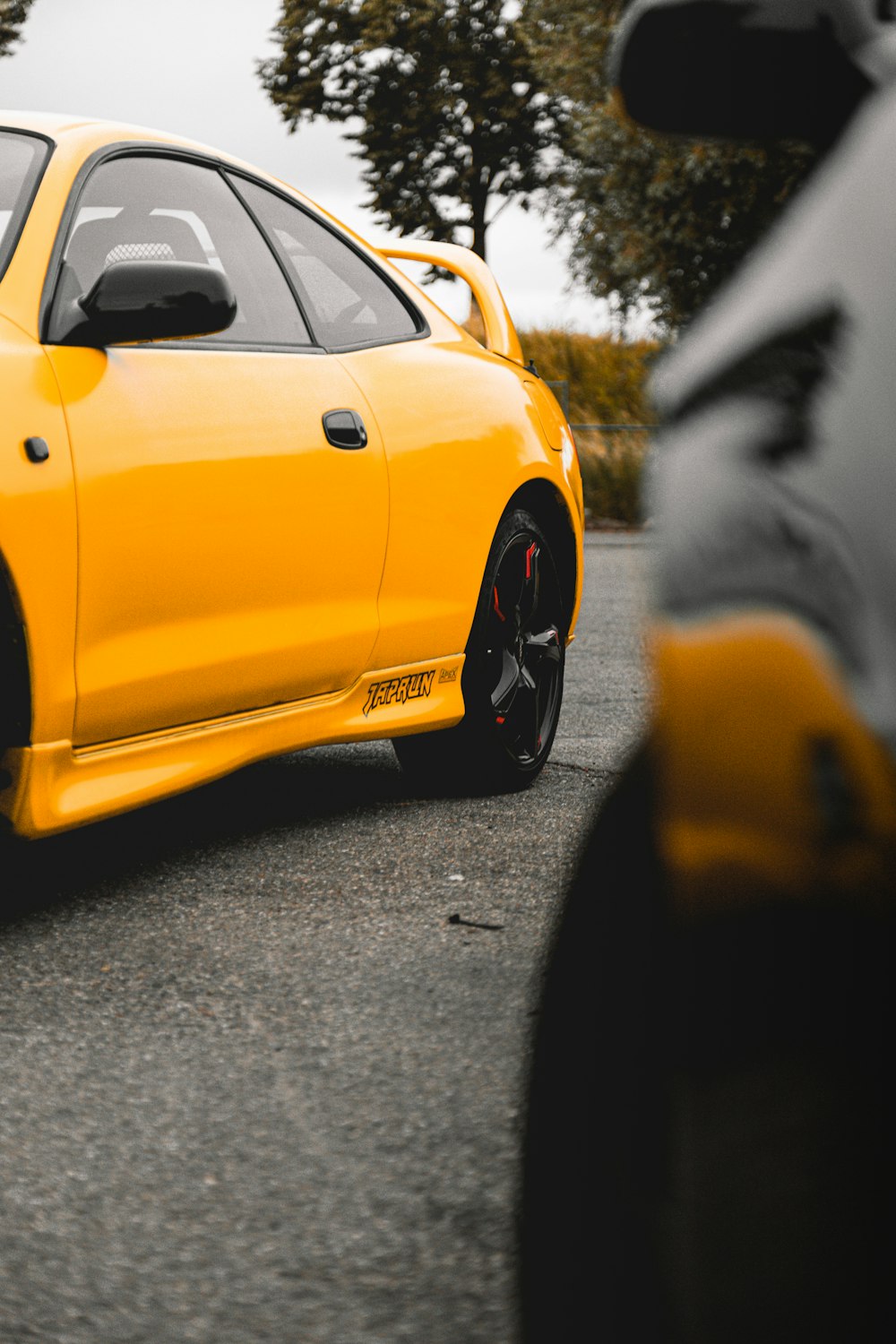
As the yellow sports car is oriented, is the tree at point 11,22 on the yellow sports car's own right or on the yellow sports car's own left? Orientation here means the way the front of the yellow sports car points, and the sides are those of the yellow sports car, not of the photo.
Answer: on the yellow sports car's own right

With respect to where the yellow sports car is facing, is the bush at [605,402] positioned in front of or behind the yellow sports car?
behind

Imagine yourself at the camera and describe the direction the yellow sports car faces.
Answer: facing the viewer and to the left of the viewer

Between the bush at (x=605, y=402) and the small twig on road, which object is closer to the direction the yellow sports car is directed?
the small twig on road

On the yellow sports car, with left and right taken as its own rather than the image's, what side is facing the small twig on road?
left

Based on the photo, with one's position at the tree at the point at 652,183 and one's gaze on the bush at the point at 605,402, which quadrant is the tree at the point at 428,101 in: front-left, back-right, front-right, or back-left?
back-right

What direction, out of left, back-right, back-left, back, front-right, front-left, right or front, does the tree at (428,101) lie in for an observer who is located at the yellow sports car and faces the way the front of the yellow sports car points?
back-right
